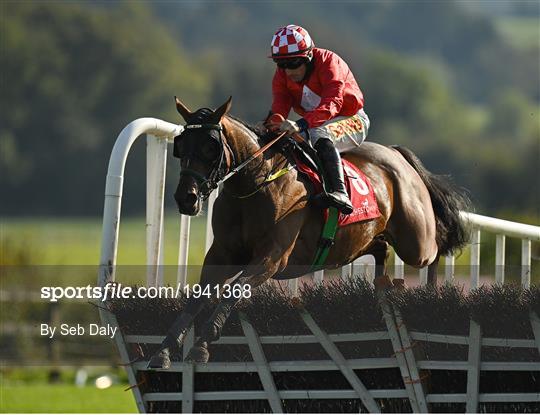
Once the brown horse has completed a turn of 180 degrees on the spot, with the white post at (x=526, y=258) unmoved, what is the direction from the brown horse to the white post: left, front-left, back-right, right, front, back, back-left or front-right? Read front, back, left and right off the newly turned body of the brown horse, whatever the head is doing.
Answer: front

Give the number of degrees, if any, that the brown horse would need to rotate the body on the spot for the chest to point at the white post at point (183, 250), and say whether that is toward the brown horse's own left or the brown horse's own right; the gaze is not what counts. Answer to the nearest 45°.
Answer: approximately 90° to the brown horse's own right

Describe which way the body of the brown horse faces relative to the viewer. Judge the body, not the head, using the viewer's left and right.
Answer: facing the viewer and to the left of the viewer

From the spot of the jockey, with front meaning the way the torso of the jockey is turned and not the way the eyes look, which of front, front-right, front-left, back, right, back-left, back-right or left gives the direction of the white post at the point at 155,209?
front-right

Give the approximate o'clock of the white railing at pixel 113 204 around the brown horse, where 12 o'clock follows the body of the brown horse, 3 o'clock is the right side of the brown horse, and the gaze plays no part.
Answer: The white railing is roughly at 1 o'clock from the brown horse.

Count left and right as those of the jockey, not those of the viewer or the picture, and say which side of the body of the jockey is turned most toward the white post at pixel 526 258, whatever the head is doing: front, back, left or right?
back

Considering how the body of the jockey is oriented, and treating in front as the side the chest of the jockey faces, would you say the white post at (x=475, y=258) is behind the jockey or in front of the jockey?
behind

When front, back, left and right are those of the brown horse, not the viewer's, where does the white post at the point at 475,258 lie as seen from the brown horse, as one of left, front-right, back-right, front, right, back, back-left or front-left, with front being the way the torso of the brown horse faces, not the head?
back

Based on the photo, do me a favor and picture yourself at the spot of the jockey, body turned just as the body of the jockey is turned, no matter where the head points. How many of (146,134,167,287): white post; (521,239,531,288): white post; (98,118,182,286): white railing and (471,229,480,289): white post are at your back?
2
